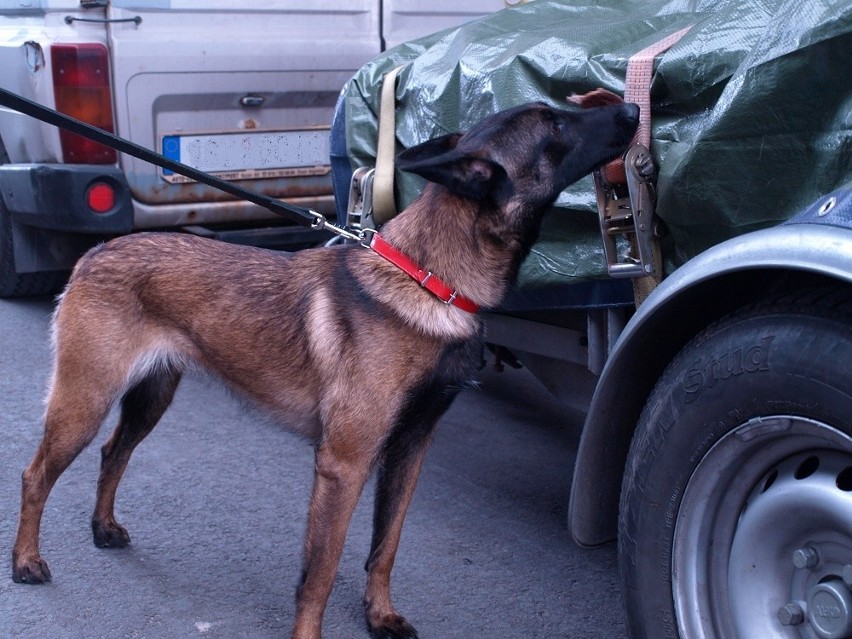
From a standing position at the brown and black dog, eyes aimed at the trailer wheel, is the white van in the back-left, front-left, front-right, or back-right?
back-left

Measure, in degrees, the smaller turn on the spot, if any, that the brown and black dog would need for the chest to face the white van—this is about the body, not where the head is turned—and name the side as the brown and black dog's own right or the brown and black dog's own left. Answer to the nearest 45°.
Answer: approximately 135° to the brown and black dog's own left

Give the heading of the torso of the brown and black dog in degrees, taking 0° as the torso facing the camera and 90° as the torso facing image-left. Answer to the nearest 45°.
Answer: approximately 315°

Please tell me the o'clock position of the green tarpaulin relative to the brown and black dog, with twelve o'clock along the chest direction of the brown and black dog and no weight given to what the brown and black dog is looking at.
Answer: The green tarpaulin is roughly at 11 o'clock from the brown and black dog.

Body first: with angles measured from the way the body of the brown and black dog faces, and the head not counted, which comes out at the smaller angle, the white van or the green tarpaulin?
the green tarpaulin

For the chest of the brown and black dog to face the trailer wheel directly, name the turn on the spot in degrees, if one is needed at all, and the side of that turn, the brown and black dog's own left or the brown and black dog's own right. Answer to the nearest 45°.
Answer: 0° — it already faces it

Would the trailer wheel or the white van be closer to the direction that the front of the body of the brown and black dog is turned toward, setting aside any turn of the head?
the trailer wheel
